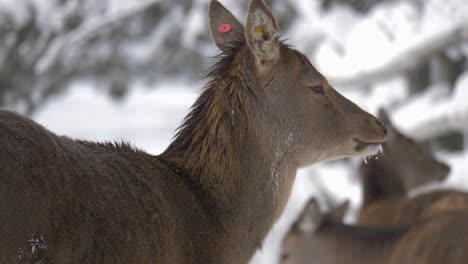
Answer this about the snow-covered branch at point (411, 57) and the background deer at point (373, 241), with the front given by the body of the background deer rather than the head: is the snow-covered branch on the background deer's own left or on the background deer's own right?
on the background deer's own right

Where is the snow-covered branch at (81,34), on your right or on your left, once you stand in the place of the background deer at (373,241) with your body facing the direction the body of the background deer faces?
on your right

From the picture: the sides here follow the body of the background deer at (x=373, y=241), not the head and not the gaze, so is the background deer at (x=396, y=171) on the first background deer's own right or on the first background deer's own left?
on the first background deer's own right

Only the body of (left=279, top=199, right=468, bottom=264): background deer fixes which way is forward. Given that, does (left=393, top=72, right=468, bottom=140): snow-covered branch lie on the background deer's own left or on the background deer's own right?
on the background deer's own right

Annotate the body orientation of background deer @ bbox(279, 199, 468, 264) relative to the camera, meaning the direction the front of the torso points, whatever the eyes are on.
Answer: to the viewer's left
